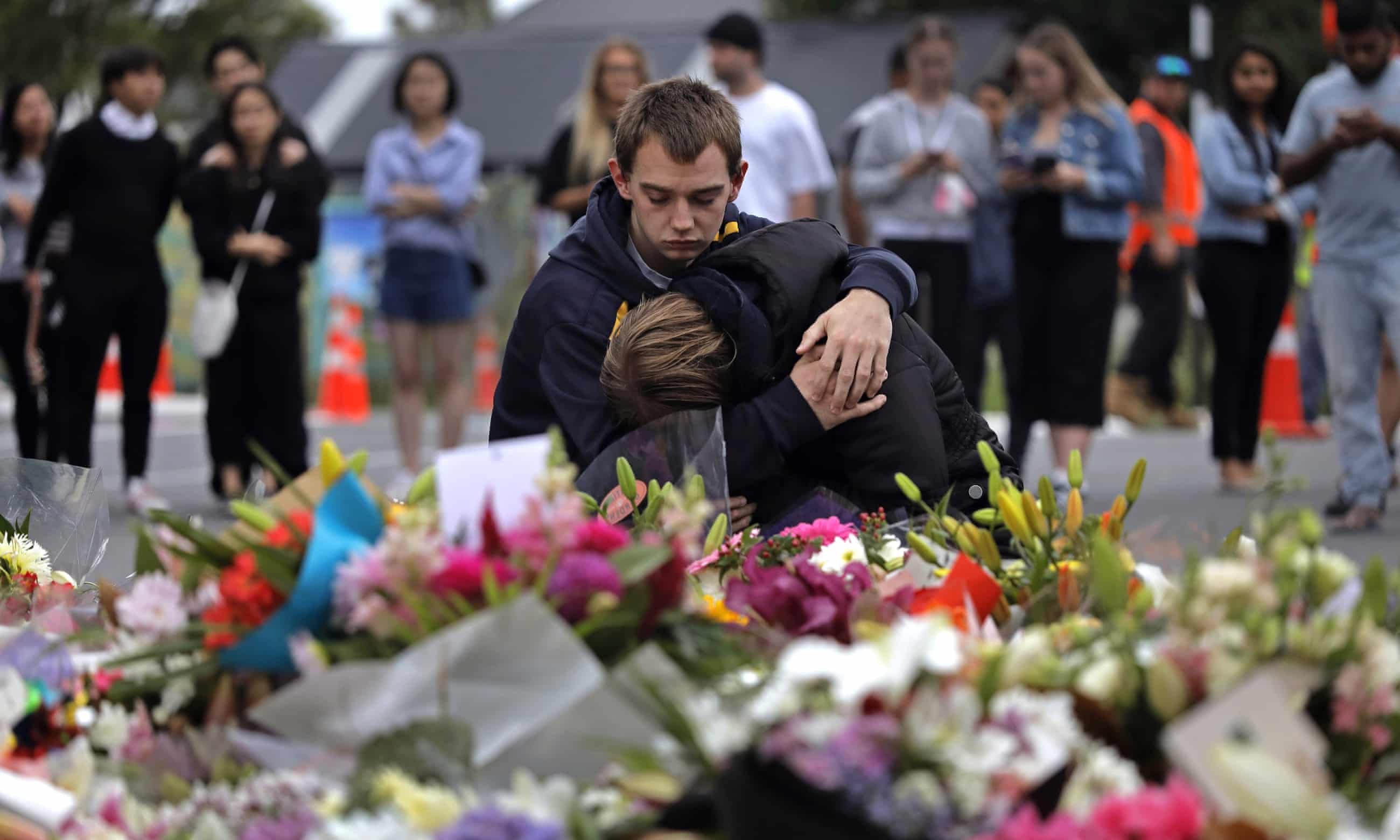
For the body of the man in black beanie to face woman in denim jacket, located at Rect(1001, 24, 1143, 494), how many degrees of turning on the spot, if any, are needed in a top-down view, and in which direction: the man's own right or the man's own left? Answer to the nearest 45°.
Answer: approximately 135° to the man's own left

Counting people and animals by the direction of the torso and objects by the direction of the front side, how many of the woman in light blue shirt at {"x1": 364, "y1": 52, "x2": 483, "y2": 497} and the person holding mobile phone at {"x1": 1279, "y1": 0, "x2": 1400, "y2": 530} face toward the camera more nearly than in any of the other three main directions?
2

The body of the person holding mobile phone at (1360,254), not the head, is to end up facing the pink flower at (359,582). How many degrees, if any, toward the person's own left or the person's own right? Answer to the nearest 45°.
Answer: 0° — they already face it

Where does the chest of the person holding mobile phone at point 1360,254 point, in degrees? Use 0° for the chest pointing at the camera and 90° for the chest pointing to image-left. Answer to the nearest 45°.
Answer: approximately 0°

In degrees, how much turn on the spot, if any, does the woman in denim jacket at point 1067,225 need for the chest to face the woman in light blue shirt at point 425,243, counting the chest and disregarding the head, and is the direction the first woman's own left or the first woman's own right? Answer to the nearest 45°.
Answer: approximately 45° to the first woman's own right

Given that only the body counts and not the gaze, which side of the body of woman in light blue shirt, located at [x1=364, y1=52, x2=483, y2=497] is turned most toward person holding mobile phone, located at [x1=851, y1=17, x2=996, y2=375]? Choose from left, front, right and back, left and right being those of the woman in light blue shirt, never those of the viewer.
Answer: left

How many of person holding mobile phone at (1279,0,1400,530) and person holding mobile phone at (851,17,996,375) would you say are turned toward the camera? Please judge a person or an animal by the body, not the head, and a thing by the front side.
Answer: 2
